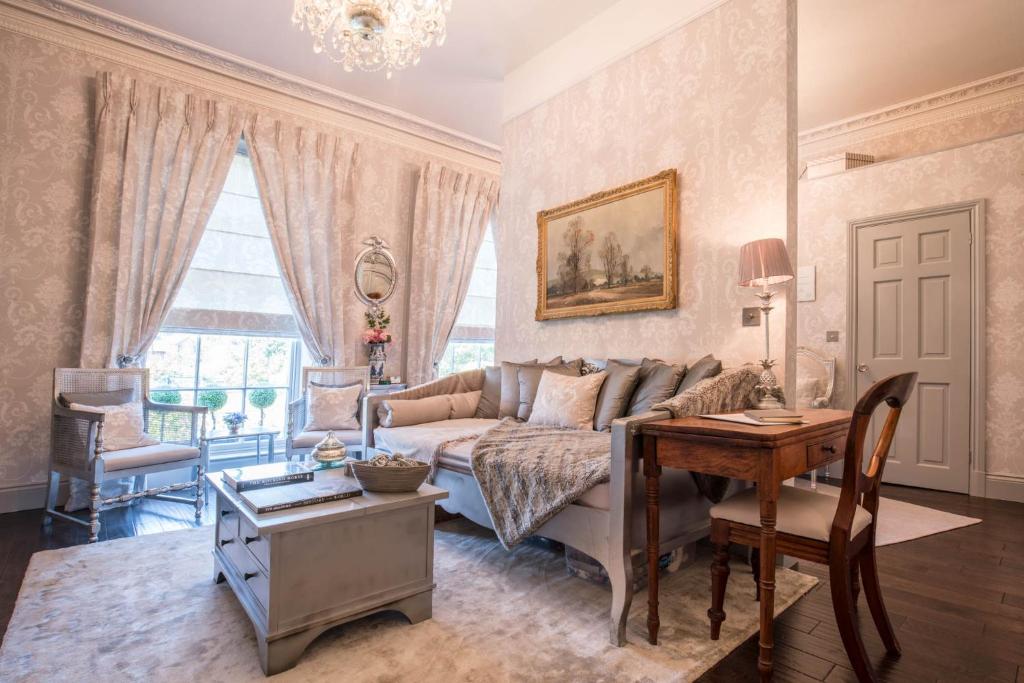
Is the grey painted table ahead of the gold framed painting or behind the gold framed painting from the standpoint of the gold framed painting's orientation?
ahead

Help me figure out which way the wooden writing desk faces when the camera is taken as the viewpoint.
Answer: facing the viewer and to the right of the viewer

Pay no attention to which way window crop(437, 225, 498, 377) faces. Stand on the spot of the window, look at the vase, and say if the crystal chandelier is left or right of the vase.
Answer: left

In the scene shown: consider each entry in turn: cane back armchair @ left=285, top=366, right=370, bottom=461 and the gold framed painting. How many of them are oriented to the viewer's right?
0

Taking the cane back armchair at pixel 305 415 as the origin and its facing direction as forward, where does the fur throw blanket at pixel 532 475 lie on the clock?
The fur throw blanket is roughly at 11 o'clock from the cane back armchair.

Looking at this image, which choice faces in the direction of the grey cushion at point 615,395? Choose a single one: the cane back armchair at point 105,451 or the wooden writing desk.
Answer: the cane back armchair

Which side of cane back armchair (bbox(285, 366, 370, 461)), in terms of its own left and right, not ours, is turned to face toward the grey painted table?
front

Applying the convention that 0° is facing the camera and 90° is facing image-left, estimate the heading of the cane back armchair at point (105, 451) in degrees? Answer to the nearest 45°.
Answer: approximately 315°

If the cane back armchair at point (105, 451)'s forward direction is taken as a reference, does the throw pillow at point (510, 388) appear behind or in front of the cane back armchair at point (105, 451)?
in front

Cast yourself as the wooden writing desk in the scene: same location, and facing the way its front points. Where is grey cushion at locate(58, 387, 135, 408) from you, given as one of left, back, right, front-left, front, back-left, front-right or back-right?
back-right

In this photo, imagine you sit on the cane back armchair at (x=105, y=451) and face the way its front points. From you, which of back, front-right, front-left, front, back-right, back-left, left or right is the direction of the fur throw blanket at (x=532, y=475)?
front

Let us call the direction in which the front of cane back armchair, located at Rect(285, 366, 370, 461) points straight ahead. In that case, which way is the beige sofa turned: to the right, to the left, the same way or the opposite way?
to the right

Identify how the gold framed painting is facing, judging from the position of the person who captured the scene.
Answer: facing the viewer and to the left of the viewer

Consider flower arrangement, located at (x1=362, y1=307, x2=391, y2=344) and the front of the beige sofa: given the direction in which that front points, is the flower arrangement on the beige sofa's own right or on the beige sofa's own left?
on the beige sofa's own right

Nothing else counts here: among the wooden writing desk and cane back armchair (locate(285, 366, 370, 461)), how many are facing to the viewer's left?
0

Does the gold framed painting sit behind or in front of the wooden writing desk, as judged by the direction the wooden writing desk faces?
behind

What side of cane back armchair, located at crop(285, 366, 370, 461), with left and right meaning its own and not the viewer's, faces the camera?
front
